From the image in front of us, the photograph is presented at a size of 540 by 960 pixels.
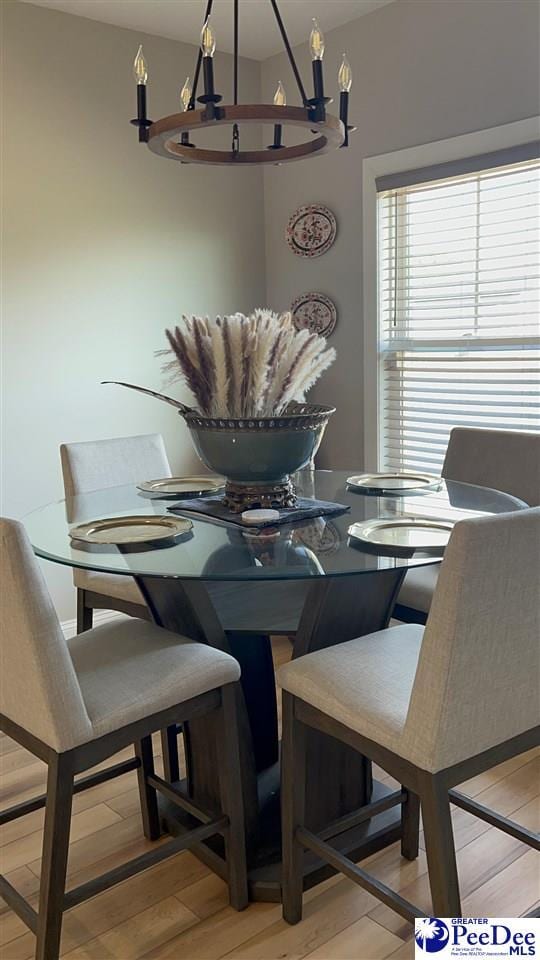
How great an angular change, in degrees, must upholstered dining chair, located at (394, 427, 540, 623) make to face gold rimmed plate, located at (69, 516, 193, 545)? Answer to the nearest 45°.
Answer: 0° — it already faces it

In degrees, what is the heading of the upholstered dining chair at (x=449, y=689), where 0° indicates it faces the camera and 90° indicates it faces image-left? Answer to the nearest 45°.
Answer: approximately 135°

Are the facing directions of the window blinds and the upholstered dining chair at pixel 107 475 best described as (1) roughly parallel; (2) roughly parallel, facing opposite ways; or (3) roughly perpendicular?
roughly perpendicular

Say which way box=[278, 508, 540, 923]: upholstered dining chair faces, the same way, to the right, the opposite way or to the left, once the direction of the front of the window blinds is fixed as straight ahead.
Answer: to the right

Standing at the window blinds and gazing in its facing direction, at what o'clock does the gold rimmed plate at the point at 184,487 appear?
The gold rimmed plate is roughly at 12 o'clock from the window blinds.

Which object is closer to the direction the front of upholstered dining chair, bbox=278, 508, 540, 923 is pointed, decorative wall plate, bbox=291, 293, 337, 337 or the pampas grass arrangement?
the pampas grass arrangement

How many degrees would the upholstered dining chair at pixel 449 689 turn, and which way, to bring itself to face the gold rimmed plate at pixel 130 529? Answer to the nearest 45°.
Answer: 0° — it already faces it

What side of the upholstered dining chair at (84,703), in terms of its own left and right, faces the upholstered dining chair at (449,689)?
right

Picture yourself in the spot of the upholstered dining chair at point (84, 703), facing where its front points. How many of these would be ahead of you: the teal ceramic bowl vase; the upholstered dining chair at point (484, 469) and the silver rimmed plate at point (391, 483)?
3

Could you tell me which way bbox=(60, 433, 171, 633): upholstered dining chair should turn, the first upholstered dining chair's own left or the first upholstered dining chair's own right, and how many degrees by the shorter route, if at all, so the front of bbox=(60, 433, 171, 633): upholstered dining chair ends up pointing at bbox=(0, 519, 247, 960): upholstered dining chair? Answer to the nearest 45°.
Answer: approximately 45° to the first upholstered dining chair's own right

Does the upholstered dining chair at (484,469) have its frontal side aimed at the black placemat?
yes

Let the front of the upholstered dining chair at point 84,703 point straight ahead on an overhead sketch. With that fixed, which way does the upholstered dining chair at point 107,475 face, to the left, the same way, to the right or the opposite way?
to the right

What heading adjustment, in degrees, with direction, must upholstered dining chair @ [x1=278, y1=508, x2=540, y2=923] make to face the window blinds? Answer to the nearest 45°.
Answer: approximately 45° to its right
